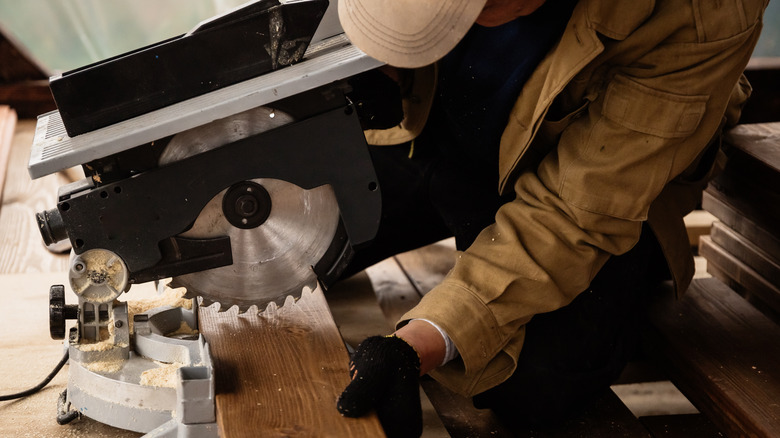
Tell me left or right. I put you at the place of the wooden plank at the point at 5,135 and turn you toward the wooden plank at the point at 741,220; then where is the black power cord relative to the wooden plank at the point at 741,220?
right

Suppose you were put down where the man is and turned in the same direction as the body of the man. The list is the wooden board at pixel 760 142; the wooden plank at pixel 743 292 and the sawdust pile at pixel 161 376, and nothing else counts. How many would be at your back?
2

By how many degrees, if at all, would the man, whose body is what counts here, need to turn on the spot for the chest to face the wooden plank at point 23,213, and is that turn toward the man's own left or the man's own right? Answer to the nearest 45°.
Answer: approximately 45° to the man's own right

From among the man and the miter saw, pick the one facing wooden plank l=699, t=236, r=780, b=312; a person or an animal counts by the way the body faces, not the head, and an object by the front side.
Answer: the miter saw

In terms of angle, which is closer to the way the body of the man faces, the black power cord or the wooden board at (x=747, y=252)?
the black power cord

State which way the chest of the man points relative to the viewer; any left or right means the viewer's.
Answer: facing the viewer and to the left of the viewer

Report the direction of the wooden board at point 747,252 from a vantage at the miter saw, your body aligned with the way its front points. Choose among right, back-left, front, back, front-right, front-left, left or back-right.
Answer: front

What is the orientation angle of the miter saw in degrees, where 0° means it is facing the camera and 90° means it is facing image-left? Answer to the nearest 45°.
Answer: approximately 270°

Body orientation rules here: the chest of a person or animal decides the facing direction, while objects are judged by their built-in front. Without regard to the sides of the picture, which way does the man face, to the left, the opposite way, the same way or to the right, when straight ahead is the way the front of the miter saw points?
the opposite way

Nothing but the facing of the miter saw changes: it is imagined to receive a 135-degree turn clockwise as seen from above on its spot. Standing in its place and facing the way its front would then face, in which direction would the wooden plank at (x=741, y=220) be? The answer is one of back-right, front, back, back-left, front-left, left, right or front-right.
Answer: back-left

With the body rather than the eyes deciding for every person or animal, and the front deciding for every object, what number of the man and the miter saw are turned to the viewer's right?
1

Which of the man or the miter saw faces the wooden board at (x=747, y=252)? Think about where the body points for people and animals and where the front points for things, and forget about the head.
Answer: the miter saw

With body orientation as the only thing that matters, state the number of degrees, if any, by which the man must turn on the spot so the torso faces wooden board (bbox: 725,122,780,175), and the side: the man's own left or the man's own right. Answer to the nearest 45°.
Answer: approximately 180°

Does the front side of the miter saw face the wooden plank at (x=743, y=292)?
yes

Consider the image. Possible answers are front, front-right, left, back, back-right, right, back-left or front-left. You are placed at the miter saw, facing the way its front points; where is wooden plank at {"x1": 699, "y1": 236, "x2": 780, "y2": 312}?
front
